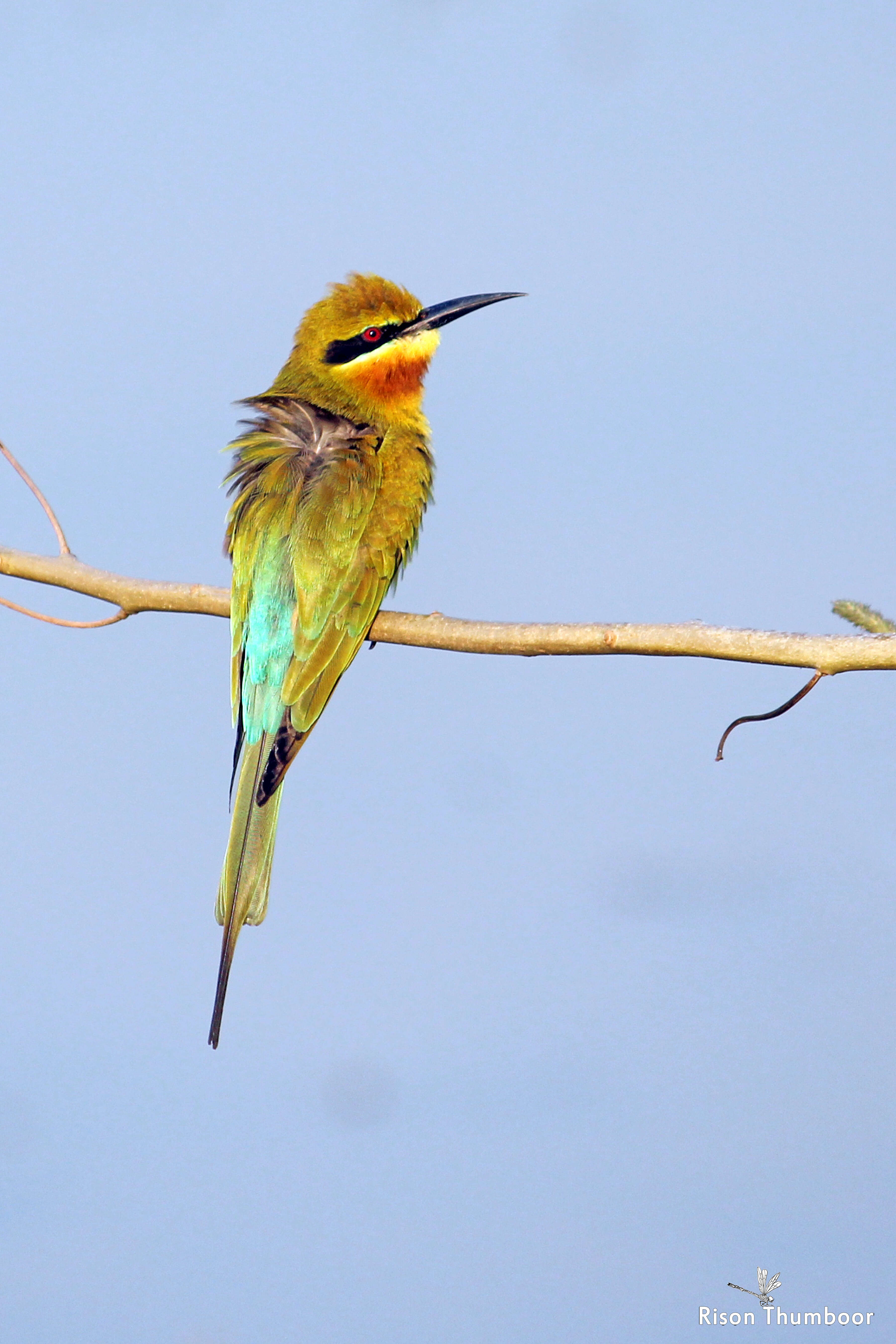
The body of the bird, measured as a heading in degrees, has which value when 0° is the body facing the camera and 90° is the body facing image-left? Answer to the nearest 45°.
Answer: approximately 225°
